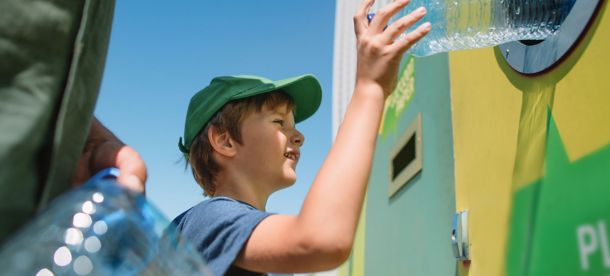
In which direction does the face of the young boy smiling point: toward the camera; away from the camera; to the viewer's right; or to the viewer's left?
to the viewer's right

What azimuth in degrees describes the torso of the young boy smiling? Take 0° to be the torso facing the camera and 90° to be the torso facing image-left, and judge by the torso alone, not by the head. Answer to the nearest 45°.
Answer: approximately 270°
